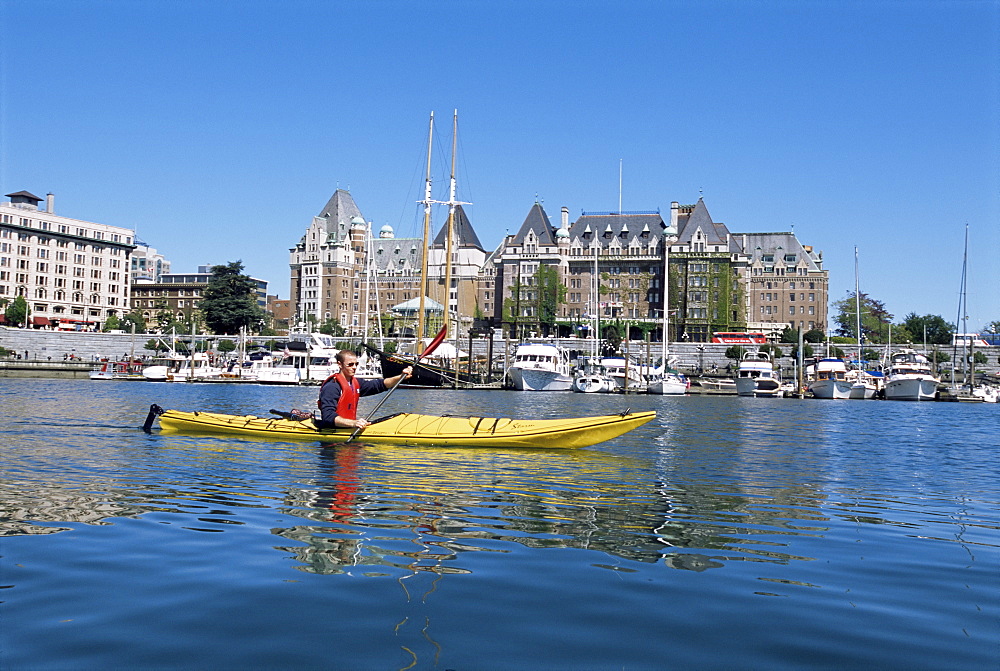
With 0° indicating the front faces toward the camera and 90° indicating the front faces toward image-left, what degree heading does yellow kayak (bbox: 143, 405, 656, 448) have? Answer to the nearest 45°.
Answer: approximately 270°
